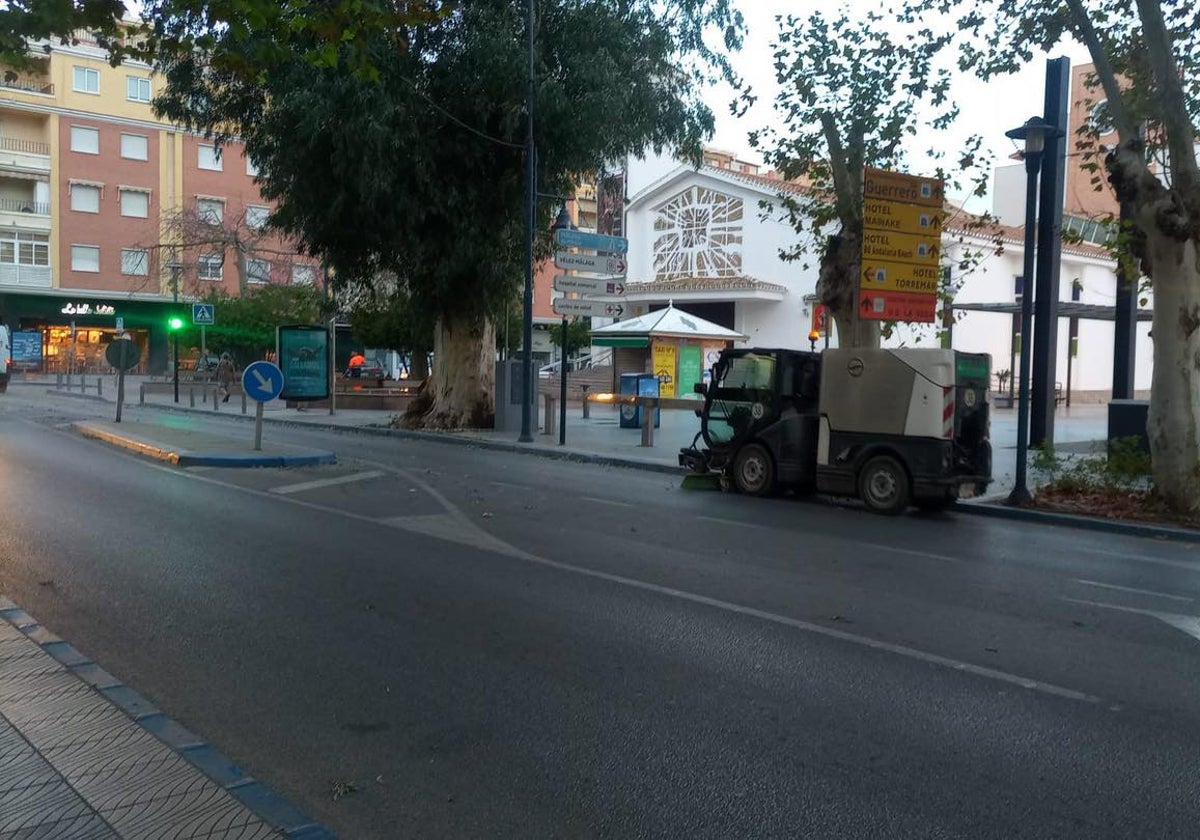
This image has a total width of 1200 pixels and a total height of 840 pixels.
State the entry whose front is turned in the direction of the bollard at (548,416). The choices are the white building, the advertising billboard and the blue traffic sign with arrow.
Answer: the white building

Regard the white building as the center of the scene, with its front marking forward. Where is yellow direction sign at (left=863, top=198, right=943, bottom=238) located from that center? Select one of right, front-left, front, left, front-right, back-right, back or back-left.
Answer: front

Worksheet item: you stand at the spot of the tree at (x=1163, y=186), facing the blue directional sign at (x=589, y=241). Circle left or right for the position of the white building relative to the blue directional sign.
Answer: right

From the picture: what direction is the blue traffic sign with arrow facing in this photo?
toward the camera

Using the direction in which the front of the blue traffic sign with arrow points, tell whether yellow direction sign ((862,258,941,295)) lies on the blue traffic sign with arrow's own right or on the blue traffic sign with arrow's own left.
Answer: on the blue traffic sign with arrow's own left

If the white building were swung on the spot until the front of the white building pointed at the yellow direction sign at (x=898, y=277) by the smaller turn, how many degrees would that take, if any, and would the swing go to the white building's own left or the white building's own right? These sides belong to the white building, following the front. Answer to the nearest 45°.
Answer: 0° — it already faces it

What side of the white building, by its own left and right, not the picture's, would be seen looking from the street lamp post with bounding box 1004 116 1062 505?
front

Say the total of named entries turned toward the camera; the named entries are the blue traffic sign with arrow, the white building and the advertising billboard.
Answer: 3

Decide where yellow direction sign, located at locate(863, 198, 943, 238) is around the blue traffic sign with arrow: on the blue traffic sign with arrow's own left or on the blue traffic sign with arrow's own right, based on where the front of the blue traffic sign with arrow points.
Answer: on the blue traffic sign with arrow's own left

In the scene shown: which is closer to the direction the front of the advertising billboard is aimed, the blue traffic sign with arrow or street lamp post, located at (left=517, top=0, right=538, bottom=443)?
the blue traffic sign with arrow

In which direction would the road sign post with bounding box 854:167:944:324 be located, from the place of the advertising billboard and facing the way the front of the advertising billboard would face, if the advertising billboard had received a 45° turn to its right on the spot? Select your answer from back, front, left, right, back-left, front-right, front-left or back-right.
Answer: left

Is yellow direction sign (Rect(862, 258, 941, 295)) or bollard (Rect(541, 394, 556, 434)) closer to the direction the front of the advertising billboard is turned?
the yellow direction sign

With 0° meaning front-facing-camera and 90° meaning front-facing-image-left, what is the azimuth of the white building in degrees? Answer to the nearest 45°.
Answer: approximately 0°
